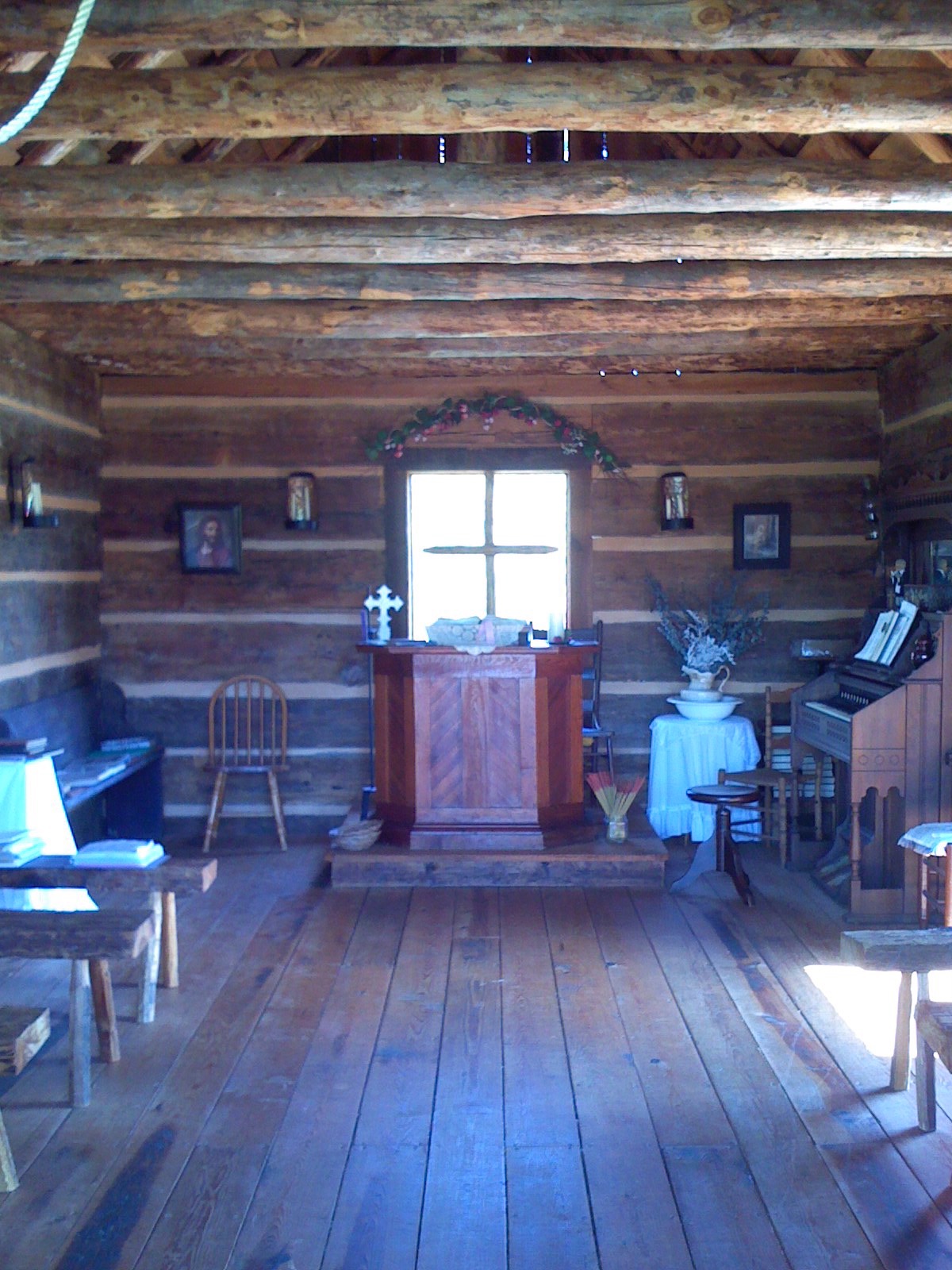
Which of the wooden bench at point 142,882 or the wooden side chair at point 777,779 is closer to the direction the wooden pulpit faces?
the wooden bench

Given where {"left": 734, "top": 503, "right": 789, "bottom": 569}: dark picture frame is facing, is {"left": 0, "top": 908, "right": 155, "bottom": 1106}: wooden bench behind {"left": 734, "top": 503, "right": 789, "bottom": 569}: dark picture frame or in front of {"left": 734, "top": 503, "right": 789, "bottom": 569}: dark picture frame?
in front

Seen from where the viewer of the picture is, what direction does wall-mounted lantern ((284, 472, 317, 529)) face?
facing the viewer

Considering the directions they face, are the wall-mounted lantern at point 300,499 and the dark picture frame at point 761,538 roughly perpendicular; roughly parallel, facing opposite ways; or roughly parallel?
roughly parallel

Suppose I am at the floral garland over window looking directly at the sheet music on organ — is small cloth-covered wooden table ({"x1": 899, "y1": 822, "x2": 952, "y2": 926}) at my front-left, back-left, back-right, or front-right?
front-right

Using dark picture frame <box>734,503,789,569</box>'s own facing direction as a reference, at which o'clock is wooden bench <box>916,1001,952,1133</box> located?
The wooden bench is roughly at 12 o'clock from the dark picture frame.

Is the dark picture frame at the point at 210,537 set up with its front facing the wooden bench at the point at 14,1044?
yes

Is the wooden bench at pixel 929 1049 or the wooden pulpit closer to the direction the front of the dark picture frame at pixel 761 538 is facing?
the wooden bench

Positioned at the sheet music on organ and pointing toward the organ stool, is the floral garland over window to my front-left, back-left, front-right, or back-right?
front-right

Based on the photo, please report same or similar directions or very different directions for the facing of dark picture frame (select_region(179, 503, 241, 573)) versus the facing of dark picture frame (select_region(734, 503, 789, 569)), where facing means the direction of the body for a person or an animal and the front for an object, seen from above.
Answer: same or similar directions

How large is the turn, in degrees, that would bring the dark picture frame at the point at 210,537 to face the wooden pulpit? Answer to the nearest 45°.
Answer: approximately 45° to its left

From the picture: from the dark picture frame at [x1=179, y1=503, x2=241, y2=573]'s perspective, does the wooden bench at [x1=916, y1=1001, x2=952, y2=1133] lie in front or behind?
in front

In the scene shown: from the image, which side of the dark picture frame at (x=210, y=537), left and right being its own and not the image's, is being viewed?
front

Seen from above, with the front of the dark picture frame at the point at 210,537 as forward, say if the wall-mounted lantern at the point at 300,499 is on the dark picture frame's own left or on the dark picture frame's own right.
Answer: on the dark picture frame's own left

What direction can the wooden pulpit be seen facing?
toward the camera

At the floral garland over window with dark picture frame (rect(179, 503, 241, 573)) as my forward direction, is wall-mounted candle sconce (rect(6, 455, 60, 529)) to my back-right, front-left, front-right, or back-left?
front-left
